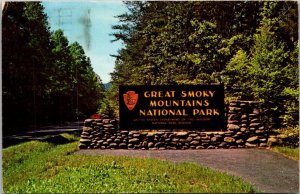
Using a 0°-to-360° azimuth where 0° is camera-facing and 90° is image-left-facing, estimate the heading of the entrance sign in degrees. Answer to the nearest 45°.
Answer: approximately 0°

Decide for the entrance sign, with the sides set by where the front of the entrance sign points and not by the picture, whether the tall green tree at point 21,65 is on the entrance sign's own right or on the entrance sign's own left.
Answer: on the entrance sign's own right
